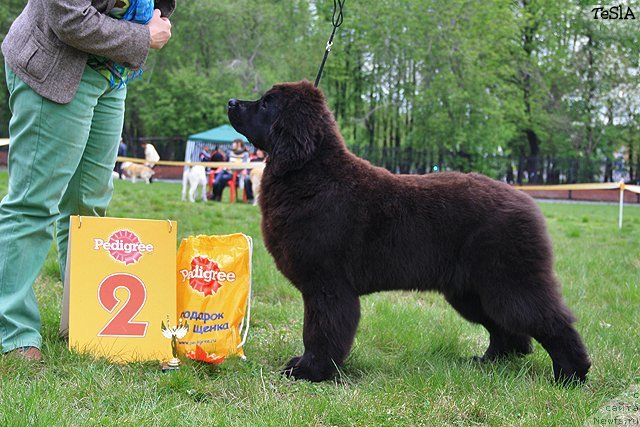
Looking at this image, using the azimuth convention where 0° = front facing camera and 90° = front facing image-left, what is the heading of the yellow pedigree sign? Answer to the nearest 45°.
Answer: approximately 0°

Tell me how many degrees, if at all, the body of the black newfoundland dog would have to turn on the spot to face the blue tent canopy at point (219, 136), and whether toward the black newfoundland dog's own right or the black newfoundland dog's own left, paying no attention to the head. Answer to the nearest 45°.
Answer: approximately 90° to the black newfoundland dog's own right

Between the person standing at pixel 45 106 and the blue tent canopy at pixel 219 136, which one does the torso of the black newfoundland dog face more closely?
the person standing

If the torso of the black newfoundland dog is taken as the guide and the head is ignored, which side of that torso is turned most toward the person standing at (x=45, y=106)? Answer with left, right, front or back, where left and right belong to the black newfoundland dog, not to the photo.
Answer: front

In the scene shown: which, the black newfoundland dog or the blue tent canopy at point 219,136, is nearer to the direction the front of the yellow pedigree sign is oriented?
the black newfoundland dog

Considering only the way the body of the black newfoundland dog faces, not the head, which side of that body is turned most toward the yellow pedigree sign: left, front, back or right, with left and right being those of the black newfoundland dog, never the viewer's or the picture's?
front

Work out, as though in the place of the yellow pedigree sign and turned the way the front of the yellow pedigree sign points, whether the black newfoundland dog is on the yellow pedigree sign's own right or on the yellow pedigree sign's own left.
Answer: on the yellow pedigree sign's own left

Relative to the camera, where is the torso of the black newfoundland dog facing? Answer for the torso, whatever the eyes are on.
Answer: to the viewer's left

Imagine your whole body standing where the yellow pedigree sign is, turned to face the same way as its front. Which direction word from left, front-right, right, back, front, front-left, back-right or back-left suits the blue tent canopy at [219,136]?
back

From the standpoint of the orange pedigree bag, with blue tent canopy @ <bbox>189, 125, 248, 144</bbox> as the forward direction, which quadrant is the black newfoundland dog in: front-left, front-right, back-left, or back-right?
back-right

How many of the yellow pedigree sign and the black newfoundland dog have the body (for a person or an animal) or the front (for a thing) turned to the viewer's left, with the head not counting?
1
